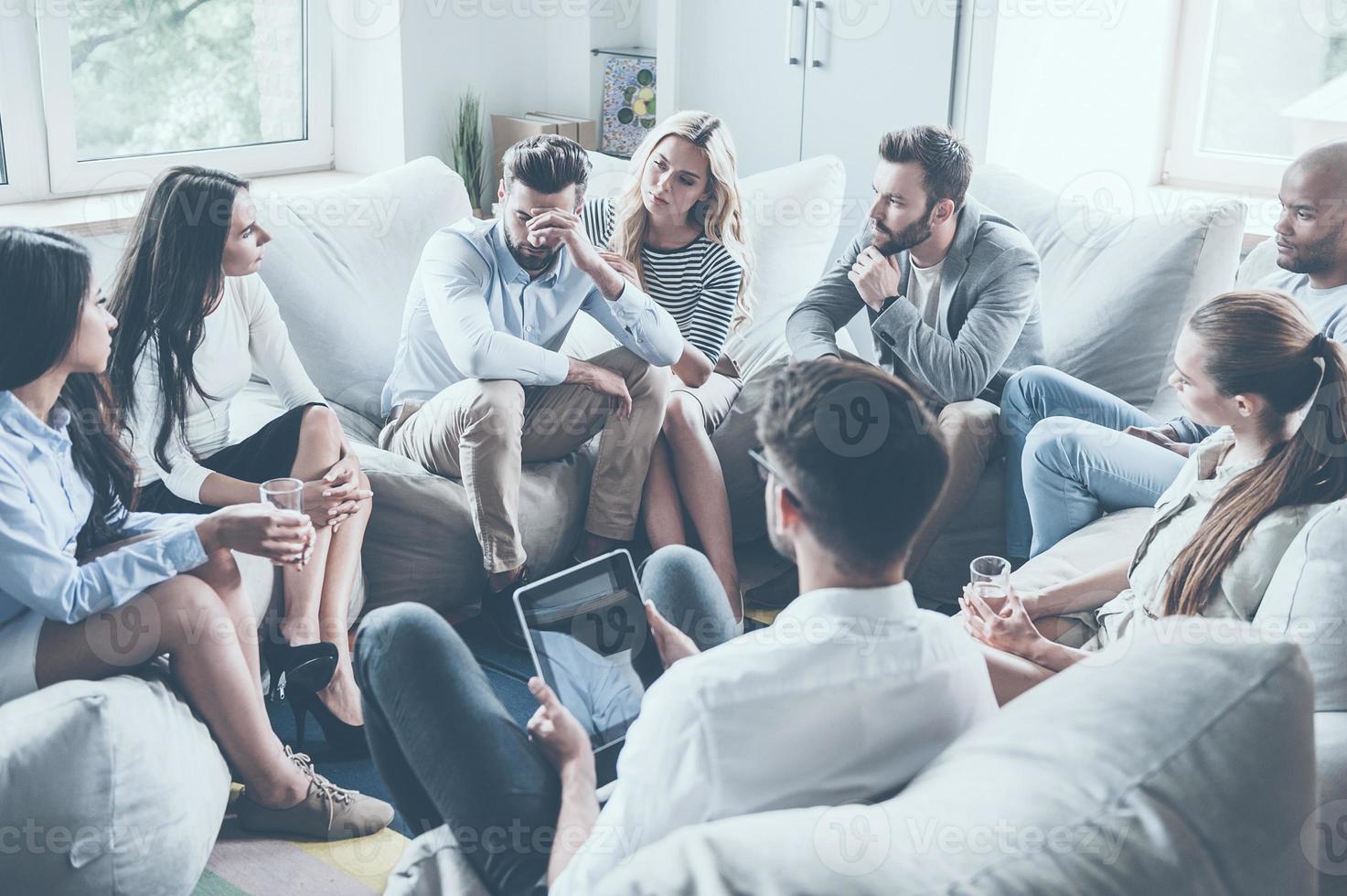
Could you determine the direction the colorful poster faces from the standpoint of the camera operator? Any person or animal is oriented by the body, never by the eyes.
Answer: facing the viewer

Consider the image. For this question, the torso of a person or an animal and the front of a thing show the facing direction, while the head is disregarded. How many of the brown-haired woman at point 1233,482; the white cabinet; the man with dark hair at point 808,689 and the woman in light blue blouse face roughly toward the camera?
1

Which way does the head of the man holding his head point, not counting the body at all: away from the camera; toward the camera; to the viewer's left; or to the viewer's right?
toward the camera

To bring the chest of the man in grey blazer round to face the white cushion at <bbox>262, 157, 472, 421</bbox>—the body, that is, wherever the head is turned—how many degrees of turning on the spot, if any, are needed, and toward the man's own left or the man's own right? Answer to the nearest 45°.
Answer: approximately 45° to the man's own right

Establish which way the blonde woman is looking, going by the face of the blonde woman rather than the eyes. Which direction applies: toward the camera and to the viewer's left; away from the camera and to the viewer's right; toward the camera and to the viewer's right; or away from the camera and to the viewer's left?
toward the camera and to the viewer's left

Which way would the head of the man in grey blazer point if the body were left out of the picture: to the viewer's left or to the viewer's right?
to the viewer's left

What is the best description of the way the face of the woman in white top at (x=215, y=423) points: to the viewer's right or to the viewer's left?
to the viewer's right

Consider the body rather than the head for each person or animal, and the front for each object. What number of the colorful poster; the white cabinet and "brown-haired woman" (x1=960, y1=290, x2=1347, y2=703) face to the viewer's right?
0

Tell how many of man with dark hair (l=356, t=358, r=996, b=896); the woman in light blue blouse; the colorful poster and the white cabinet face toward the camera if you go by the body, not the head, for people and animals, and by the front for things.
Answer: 2

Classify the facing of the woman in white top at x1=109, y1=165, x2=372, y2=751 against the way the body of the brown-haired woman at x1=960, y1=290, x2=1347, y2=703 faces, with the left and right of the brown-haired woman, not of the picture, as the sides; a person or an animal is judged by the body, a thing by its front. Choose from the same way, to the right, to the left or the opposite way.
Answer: the opposite way

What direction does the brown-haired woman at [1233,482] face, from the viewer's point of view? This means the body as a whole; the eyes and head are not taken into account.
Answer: to the viewer's left

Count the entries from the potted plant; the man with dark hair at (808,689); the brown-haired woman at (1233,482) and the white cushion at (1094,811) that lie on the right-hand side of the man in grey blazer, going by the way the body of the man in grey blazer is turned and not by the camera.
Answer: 1

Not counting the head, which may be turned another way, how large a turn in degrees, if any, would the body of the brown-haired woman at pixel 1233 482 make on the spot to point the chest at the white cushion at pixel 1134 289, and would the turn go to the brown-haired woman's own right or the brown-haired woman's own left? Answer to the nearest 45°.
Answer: approximately 90° to the brown-haired woman's own right

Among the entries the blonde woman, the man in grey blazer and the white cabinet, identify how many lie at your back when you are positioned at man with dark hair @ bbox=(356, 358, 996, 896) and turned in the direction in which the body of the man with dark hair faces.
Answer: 0

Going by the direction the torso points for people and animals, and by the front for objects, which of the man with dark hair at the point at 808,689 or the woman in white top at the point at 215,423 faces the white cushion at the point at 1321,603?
the woman in white top

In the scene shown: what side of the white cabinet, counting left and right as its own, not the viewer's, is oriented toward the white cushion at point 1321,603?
front

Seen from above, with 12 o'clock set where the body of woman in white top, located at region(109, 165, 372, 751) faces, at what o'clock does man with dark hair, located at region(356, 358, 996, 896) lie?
The man with dark hair is roughly at 1 o'clock from the woman in white top.

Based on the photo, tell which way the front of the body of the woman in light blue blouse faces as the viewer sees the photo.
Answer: to the viewer's right

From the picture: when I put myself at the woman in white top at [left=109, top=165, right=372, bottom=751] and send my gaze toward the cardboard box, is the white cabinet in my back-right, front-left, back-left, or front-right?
front-right
